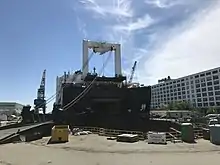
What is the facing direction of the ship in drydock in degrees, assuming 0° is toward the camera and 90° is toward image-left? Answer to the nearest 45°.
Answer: approximately 180°

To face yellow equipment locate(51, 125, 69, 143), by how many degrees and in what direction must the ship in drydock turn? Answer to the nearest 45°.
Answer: approximately 180°
